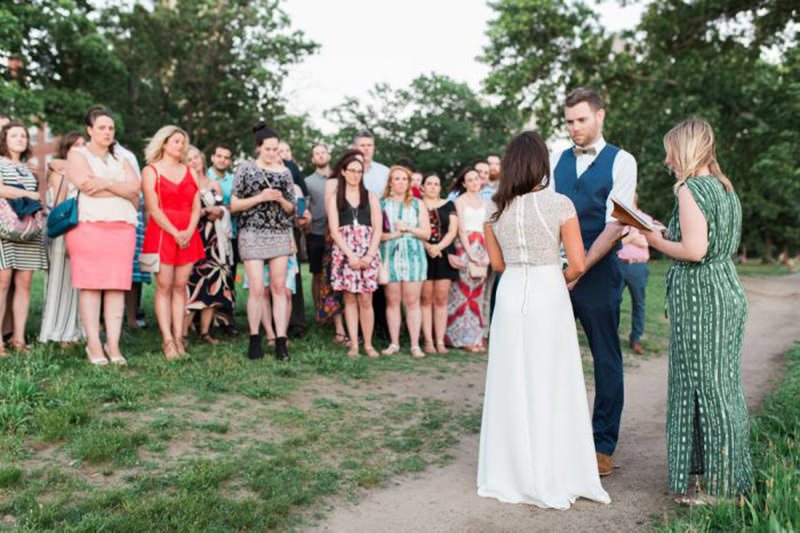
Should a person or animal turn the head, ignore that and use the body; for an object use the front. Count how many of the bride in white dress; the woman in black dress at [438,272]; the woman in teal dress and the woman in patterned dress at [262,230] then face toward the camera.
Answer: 3

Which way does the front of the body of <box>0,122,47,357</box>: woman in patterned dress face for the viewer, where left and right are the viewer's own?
facing the viewer and to the right of the viewer

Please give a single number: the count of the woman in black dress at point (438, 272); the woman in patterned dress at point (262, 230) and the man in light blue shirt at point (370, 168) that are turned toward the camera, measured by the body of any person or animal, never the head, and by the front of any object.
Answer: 3

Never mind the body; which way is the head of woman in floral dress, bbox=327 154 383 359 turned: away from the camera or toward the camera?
toward the camera

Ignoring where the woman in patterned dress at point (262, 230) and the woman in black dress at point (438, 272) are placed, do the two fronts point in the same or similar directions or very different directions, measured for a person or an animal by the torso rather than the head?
same or similar directions

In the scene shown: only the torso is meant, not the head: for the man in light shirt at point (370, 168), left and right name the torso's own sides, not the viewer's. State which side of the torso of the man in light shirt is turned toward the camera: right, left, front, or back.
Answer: front

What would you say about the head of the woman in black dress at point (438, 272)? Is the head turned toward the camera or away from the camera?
toward the camera

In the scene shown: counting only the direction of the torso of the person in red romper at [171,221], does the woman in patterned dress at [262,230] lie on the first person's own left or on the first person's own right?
on the first person's own left

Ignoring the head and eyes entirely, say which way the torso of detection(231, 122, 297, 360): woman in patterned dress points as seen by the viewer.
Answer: toward the camera

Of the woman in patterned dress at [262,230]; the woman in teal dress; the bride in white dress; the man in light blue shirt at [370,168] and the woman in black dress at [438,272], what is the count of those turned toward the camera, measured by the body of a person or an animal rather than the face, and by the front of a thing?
4

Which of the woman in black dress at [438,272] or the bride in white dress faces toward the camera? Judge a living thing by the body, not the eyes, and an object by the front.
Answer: the woman in black dress

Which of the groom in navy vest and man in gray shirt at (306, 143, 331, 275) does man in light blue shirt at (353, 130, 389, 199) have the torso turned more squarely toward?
the groom in navy vest

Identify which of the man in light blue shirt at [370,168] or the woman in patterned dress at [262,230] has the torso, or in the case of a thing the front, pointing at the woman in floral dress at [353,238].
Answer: the man in light blue shirt

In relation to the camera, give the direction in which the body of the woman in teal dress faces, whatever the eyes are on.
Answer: toward the camera

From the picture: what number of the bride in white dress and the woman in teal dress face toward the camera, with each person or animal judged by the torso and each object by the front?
1

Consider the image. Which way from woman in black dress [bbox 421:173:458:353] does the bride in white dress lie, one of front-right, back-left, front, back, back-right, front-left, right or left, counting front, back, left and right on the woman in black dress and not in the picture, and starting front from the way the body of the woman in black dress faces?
front
